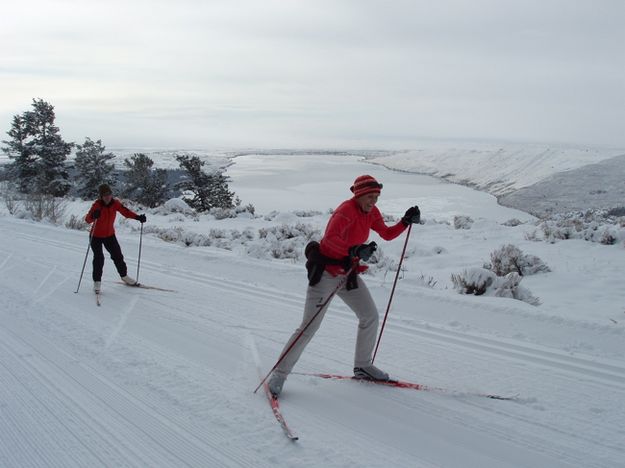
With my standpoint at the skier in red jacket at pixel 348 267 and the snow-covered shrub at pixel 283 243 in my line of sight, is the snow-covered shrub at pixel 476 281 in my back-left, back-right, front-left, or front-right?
front-right

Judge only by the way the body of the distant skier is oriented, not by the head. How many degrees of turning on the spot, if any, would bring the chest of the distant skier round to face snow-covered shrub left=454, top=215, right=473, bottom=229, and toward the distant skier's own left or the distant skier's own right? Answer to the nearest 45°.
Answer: approximately 90° to the distant skier's own left

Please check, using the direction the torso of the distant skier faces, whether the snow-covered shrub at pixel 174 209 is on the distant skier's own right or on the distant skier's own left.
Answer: on the distant skier's own left

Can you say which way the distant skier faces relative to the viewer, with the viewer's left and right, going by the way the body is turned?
facing the viewer and to the right of the viewer

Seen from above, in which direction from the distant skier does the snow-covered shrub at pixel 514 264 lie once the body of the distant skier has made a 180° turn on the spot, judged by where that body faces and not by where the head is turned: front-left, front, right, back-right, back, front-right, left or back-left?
back-right

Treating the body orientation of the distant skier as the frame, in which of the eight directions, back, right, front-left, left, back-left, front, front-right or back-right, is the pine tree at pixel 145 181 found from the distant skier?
back-left

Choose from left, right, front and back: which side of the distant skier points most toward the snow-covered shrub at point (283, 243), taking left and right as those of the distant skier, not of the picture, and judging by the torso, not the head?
left

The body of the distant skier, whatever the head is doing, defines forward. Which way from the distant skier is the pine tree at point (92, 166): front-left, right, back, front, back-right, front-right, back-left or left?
back-left

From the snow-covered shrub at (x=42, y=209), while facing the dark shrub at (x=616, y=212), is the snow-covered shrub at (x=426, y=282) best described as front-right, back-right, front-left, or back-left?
front-right

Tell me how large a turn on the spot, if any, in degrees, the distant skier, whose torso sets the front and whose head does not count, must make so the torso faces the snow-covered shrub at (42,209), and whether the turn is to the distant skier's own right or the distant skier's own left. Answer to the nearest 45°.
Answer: approximately 135° to the distant skier's own left
